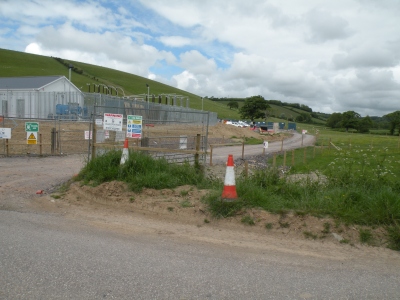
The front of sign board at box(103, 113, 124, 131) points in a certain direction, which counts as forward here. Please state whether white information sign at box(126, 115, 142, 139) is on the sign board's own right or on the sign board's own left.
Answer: on the sign board's own left

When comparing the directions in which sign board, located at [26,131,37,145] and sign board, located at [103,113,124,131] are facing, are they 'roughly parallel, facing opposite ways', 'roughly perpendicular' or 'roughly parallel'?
roughly parallel

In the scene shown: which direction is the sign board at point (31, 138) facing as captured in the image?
toward the camera

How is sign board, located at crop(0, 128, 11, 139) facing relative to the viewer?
toward the camera

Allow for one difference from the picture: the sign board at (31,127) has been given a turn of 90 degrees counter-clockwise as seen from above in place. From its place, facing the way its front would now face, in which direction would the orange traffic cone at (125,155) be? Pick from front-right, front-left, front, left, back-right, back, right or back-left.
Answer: right

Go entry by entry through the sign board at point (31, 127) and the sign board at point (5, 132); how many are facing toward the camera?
2

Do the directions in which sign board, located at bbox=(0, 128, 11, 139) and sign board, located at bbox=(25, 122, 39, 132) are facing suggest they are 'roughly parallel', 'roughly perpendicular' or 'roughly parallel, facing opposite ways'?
roughly parallel

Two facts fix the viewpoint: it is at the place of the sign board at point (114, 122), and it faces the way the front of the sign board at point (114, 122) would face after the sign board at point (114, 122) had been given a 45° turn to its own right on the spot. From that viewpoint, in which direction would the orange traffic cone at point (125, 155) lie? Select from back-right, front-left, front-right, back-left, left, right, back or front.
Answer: front-left

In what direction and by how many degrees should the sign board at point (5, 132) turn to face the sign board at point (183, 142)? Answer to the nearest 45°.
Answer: approximately 45° to its left

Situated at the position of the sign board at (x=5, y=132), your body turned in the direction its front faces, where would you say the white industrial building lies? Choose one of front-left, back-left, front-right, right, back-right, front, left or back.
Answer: back

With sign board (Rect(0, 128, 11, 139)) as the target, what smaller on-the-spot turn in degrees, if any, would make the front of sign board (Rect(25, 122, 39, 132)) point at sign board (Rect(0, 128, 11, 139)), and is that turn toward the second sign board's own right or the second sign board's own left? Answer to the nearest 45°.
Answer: approximately 90° to the second sign board's own right

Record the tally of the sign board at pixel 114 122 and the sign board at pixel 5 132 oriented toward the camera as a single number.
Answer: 2

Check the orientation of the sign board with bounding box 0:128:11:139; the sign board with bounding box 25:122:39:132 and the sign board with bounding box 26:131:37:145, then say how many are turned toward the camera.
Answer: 3

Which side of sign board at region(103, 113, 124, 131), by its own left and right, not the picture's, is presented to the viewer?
front
